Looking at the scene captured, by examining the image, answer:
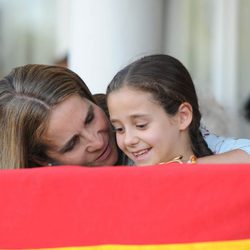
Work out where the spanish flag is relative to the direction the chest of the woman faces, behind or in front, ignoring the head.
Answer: in front

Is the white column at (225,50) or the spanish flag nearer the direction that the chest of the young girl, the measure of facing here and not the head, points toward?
the spanish flag

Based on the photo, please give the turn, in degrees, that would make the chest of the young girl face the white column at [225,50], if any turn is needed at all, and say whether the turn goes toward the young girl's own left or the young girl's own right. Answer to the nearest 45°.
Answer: approximately 135° to the young girl's own right

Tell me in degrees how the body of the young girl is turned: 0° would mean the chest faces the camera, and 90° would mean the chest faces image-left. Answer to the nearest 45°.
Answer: approximately 45°

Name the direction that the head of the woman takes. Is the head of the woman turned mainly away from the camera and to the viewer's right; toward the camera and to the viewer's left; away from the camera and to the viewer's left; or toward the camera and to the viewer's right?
toward the camera and to the viewer's right

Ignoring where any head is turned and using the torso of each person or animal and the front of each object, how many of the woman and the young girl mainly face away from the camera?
0

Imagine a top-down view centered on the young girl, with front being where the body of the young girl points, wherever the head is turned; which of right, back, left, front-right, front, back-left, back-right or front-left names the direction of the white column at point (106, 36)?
back-right

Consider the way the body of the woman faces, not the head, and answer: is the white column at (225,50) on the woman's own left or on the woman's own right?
on the woman's own left

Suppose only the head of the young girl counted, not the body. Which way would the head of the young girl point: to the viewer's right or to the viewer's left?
to the viewer's left
